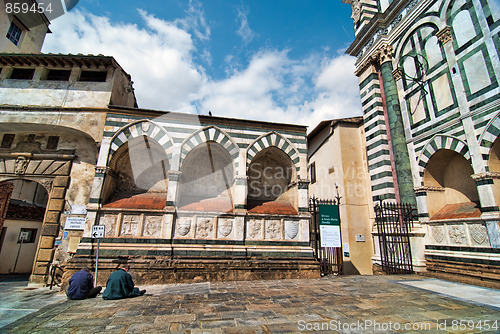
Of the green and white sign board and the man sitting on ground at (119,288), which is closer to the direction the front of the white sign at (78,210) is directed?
the man sitting on ground

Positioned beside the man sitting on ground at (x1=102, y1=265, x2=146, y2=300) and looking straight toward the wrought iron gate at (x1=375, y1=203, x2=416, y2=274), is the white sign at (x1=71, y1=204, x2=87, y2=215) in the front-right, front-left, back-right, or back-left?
back-left

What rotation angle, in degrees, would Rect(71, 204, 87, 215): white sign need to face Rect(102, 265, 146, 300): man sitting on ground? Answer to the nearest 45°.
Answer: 0° — it already faces them

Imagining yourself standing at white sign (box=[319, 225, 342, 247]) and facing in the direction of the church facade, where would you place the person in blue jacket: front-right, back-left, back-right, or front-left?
back-right

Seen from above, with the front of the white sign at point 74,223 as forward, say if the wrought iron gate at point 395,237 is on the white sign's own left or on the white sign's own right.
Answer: on the white sign's own left

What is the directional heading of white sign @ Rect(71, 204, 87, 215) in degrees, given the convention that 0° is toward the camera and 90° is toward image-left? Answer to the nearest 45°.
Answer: approximately 0°

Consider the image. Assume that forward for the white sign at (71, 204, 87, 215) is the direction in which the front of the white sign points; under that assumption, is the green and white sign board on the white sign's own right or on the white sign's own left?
on the white sign's own left

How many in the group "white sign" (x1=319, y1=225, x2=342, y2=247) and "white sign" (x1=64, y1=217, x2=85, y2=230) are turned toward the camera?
2

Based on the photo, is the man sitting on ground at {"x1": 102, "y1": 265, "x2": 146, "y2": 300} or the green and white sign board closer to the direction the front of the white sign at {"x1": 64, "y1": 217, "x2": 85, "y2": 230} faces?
the man sitting on ground

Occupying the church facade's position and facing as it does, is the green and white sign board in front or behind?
in front

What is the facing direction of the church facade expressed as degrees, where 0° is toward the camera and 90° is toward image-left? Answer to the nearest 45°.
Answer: approximately 45°
